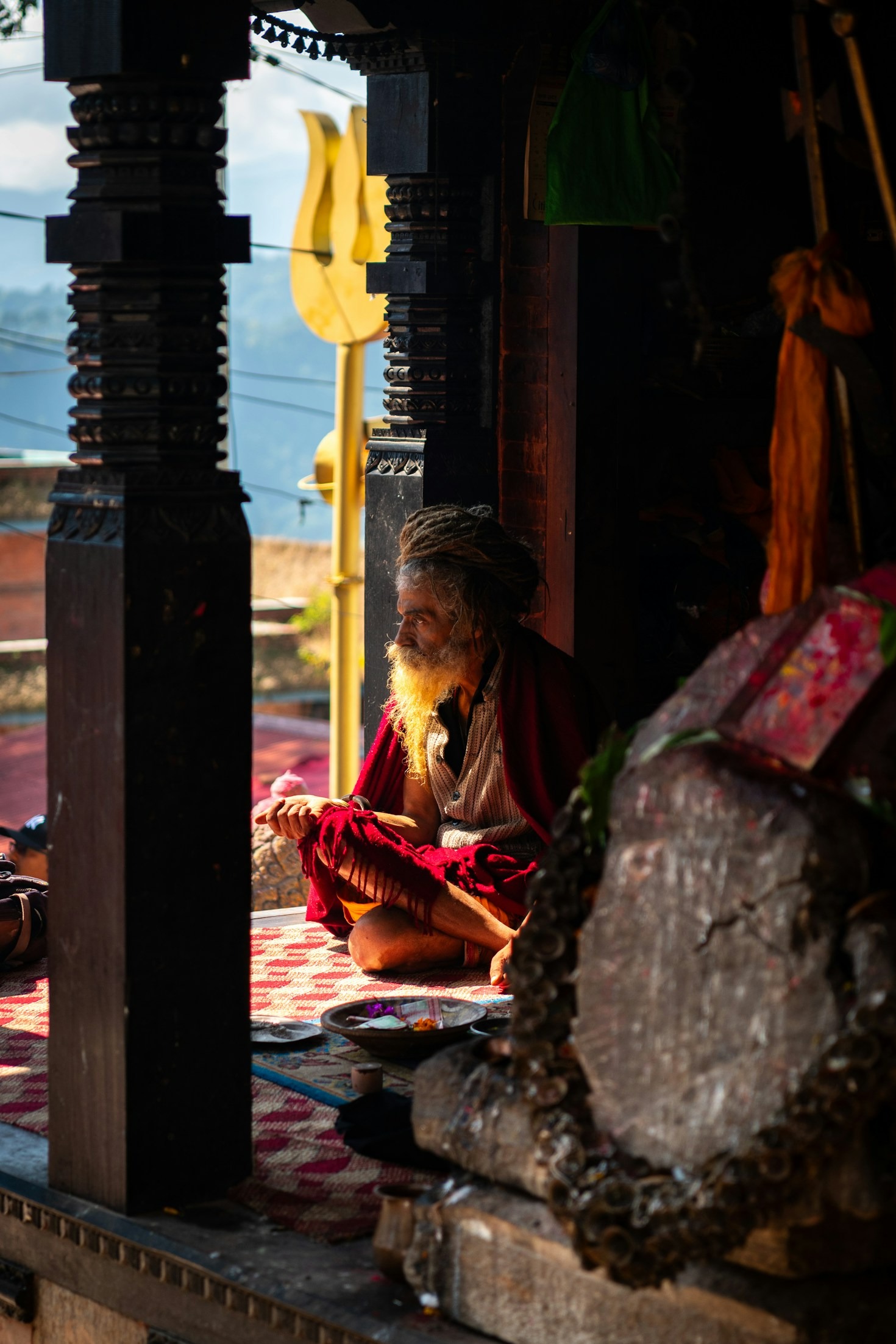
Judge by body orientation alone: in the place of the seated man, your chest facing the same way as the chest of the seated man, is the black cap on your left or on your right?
on your right

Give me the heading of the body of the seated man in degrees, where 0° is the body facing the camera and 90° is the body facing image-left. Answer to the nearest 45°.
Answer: approximately 45°

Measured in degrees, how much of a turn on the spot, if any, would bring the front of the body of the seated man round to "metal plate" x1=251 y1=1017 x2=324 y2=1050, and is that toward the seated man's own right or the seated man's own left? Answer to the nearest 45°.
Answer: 0° — they already face it

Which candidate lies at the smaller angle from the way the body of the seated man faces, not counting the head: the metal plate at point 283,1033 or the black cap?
the metal plate

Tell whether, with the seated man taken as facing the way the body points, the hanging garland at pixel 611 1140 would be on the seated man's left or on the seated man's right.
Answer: on the seated man's left
